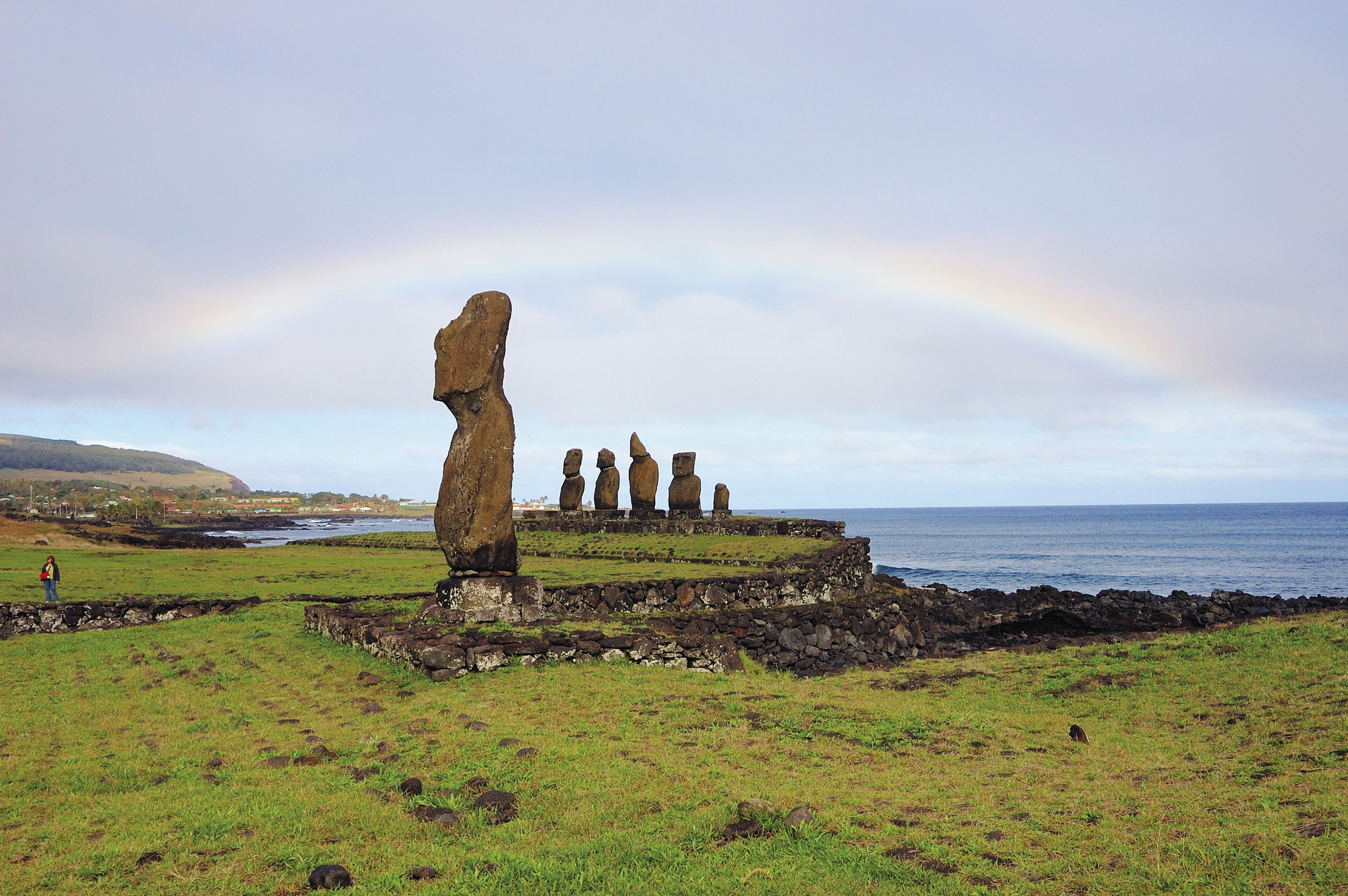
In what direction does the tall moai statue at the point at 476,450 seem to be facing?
to the viewer's left

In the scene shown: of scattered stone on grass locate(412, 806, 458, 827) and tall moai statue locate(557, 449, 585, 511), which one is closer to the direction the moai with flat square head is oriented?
the scattered stone on grass

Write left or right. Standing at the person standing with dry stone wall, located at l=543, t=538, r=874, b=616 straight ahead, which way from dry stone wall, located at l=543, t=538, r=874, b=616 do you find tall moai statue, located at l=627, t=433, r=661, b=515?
left

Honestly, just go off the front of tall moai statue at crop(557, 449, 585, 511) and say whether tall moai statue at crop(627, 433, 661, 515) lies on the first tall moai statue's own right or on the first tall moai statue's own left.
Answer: on the first tall moai statue's own left

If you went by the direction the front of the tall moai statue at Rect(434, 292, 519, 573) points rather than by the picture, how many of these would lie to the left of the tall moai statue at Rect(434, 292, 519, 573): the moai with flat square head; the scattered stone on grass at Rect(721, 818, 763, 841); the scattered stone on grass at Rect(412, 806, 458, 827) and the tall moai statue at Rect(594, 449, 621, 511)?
2

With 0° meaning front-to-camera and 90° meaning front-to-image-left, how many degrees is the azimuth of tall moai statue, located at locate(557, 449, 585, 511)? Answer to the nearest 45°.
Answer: approximately 45°

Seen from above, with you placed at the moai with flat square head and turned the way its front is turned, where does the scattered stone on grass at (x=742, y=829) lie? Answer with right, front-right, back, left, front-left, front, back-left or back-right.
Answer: front-left

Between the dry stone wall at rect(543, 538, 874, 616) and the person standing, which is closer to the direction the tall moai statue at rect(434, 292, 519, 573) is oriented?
the person standing

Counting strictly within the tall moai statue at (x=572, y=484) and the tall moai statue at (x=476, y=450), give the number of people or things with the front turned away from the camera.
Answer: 0

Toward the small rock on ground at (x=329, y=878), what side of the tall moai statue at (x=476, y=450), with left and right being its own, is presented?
left

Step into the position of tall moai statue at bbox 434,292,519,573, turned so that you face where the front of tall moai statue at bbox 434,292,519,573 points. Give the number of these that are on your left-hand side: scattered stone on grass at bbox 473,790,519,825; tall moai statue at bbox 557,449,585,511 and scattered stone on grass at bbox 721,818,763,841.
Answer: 2

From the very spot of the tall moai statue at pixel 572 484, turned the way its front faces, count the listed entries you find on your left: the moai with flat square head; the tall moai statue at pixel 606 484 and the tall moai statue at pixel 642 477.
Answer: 3

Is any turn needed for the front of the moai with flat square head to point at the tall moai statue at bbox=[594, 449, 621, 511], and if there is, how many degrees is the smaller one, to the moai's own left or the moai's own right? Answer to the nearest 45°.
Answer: approximately 90° to the moai's own right
